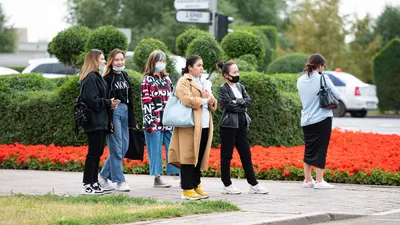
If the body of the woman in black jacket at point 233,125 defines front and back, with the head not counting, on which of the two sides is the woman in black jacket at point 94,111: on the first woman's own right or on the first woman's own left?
on the first woman's own right

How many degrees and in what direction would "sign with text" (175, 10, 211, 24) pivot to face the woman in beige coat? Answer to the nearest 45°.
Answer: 0° — it already faces them

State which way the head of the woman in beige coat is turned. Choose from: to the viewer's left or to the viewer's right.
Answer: to the viewer's right

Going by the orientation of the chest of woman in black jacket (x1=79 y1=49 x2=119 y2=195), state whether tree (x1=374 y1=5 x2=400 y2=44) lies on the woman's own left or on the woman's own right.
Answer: on the woman's own left

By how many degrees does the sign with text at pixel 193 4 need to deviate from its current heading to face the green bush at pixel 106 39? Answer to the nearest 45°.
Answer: approximately 45° to its right

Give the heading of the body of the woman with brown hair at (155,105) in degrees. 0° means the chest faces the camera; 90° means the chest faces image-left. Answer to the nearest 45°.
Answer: approximately 315°

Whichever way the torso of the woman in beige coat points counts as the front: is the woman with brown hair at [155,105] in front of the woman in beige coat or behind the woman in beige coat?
behind

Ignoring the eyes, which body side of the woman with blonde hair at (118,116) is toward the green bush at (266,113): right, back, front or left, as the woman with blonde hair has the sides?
left
